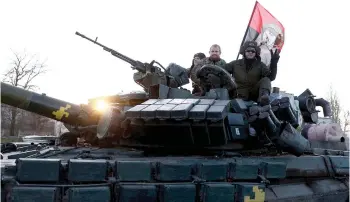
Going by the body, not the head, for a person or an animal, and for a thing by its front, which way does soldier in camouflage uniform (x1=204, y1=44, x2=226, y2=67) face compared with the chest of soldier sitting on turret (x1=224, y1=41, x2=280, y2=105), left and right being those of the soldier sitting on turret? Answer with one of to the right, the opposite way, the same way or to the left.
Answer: the same way

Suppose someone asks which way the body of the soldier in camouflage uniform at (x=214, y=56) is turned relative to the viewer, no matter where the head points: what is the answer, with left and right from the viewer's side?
facing the viewer

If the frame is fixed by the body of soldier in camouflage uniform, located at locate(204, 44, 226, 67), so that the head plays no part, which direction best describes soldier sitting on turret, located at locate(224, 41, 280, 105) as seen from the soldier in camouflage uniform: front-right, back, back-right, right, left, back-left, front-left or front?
left

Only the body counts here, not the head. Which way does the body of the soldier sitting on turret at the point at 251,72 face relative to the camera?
toward the camera

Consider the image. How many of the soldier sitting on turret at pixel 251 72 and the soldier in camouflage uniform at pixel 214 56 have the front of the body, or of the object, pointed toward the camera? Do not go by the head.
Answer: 2

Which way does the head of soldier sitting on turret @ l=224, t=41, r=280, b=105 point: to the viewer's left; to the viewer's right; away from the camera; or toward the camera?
toward the camera

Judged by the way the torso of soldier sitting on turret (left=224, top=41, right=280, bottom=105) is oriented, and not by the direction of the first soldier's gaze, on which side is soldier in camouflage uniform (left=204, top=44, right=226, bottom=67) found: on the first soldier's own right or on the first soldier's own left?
on the first soldier's own right
